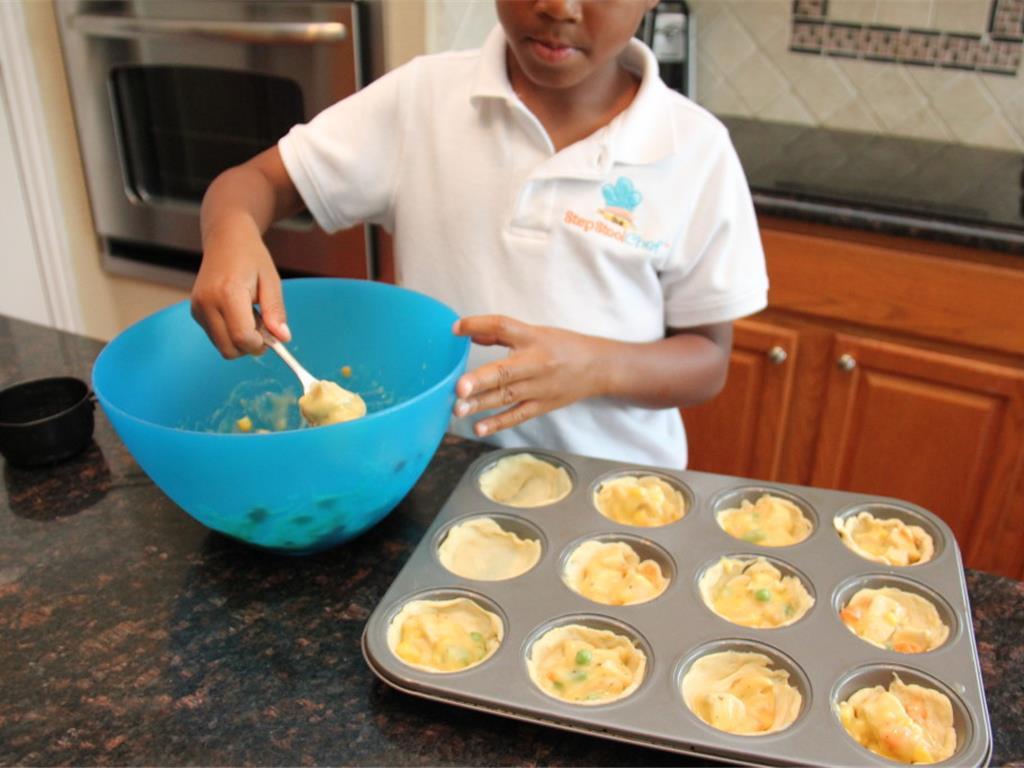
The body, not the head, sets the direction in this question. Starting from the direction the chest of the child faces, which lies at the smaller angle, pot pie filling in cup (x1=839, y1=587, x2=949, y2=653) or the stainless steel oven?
the pot pie filling in cup

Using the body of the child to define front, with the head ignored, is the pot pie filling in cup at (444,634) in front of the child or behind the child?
in front

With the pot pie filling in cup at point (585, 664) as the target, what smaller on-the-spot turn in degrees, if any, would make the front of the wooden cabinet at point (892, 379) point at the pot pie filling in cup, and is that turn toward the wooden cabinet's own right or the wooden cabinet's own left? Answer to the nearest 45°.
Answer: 0° — it already faces it

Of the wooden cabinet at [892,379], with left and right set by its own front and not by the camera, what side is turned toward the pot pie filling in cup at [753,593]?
front

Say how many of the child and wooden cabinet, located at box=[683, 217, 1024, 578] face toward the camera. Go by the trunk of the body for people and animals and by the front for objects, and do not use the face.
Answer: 2

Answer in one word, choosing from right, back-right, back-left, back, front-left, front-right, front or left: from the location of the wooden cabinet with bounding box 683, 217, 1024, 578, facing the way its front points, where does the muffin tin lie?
front

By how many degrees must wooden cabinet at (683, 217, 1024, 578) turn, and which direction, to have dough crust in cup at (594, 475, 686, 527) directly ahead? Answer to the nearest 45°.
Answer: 0° — it already faces it

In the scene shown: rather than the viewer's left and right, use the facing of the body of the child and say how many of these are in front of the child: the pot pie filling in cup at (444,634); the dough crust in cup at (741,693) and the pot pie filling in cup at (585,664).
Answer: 3

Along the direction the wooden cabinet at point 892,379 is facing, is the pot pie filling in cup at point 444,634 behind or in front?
in front

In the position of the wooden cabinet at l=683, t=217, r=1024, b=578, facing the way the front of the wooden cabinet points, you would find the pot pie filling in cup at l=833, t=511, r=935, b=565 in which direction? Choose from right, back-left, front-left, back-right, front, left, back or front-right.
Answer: front

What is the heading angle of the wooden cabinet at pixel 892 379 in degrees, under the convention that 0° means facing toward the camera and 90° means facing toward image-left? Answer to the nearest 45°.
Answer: approximately 0°

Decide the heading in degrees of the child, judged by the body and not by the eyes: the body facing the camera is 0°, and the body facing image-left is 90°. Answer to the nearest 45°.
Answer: approximately 0°
